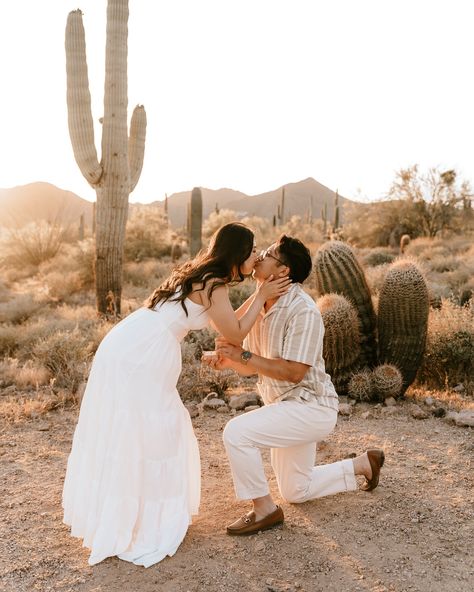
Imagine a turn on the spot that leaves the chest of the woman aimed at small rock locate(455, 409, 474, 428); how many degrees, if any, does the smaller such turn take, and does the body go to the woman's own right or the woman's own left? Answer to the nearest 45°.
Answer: approximately 45° to the woman's own left

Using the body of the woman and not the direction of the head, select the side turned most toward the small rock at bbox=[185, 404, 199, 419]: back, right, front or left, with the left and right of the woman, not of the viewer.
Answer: left

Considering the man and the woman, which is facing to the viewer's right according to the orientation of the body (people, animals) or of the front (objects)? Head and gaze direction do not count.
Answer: the woman

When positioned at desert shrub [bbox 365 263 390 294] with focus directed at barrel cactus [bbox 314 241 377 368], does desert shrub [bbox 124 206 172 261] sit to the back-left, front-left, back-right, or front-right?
back-right

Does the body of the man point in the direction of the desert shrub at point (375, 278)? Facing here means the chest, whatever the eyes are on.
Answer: no

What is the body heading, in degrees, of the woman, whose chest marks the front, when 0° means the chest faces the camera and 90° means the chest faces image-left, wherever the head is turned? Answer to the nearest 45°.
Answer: approximately 270°

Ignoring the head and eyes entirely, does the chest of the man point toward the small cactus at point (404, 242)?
no

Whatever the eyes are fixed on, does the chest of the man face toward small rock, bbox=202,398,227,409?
no

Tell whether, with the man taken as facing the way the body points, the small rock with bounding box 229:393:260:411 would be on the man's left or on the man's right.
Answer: on the man's right

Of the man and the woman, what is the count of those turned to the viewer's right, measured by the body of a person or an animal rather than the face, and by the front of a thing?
1

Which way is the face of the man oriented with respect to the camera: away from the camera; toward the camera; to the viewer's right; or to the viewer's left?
to the viewer's left

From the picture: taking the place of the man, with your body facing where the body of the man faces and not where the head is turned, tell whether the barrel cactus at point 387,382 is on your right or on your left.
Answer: on your right

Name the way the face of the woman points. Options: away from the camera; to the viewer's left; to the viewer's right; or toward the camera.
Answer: to the viewer's right

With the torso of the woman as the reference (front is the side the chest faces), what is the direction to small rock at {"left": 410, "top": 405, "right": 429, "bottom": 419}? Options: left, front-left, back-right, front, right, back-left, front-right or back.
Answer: front-left

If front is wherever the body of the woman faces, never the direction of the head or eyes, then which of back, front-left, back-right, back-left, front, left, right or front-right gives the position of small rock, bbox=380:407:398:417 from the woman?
front-left

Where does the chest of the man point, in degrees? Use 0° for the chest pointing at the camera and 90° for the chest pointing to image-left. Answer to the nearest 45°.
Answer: approximately 90°

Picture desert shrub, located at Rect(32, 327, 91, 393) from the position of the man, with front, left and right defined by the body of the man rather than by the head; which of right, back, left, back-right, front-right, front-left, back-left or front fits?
front-right

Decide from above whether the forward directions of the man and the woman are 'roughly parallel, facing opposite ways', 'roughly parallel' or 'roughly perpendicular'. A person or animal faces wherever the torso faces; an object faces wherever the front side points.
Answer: roughly parallel, facing opposite ways
